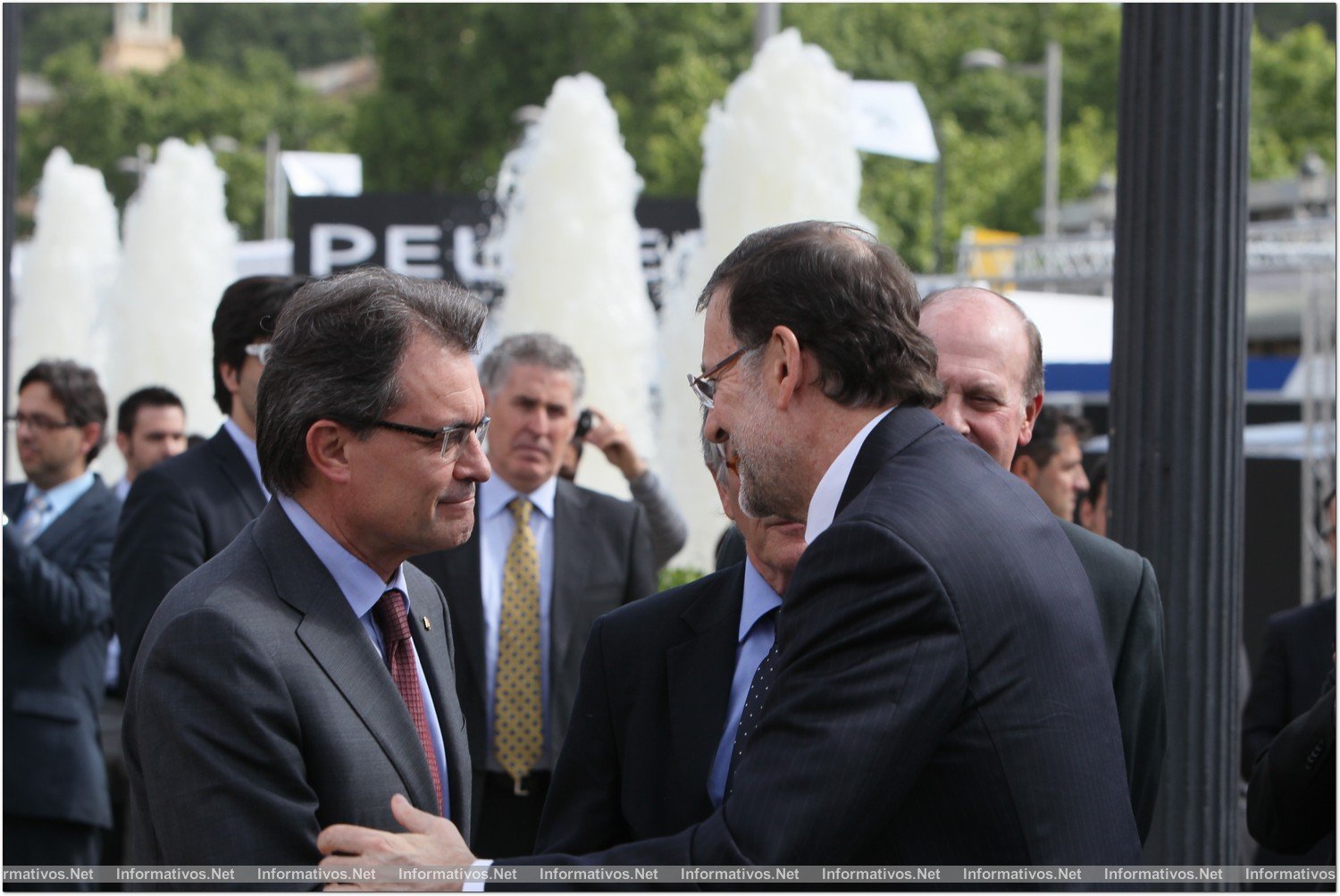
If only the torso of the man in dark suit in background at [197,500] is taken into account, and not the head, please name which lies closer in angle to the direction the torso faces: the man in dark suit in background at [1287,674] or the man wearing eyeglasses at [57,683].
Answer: the man in dark suit in background

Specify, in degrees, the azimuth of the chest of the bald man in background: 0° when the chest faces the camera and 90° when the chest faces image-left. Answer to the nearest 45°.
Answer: approximately 45°

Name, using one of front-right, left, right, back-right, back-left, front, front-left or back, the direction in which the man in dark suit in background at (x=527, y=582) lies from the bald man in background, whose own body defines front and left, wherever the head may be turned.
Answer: right

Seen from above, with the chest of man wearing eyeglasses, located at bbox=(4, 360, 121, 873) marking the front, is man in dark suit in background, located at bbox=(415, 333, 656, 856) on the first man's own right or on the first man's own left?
on the first man's own left

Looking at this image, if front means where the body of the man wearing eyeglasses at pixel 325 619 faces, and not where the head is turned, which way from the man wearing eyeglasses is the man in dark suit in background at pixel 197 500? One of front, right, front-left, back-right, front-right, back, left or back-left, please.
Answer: back-left

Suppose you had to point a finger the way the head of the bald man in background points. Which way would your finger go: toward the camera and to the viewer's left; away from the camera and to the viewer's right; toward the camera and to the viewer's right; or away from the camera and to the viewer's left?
toward the camera and to the viewer's left

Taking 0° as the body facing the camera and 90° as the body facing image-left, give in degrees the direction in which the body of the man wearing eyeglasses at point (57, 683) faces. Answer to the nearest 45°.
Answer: approximately 45°
